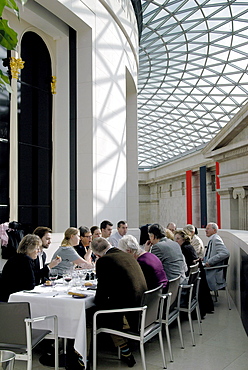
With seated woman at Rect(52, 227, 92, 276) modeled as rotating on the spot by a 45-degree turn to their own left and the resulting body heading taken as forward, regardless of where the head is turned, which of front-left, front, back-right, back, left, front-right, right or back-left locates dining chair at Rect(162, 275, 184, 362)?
right

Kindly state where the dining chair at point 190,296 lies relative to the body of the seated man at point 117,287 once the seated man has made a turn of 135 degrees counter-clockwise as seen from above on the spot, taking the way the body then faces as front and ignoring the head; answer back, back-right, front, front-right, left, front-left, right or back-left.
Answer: back-left

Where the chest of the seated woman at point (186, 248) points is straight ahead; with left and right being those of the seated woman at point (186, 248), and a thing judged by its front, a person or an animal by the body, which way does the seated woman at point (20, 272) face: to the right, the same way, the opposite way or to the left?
the opposite way

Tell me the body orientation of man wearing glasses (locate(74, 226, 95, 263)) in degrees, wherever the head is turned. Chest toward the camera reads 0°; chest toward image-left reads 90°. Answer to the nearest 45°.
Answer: approximately 315°

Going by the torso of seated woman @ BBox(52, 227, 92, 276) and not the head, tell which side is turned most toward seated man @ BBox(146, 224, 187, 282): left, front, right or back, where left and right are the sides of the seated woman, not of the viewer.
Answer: front

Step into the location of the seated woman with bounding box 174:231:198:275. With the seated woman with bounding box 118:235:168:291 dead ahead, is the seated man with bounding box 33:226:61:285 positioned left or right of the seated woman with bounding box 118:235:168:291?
right

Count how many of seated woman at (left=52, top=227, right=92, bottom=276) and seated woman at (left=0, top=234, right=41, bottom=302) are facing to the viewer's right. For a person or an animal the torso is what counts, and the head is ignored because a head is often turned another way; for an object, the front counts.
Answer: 2

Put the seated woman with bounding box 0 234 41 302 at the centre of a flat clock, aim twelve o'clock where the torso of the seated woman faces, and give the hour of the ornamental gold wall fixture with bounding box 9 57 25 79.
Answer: The ornamental gold wall fixture is roughly at 9 o'clock from the seated woman.

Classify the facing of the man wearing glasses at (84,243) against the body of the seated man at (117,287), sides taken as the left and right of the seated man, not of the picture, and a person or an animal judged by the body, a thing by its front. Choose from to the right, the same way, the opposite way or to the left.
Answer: the opposite way

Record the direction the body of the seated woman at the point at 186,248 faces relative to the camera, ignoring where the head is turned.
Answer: to the viewer's left

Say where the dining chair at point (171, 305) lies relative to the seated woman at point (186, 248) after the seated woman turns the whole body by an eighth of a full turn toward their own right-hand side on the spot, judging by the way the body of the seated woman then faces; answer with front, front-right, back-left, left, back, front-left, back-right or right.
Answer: back-left

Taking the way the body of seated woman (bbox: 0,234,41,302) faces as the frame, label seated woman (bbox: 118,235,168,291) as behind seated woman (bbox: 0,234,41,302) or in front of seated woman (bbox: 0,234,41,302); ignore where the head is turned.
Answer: in front

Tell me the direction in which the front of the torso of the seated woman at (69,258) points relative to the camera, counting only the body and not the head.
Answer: to the viewer's right

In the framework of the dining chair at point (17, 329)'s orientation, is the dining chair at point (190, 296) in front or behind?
in front

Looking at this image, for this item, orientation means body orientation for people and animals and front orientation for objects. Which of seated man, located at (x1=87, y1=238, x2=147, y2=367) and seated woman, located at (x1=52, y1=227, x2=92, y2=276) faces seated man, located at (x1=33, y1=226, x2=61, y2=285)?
seated man, located at (x1=87, y1=238, x2=147, y2=367)

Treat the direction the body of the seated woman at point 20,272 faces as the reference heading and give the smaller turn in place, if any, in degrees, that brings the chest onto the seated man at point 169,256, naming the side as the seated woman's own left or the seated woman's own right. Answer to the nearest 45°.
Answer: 0° — they already face them

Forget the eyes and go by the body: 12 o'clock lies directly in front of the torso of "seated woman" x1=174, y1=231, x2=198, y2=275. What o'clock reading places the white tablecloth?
The white tablecloth is roughly at 10 o'clock from the seated woman.

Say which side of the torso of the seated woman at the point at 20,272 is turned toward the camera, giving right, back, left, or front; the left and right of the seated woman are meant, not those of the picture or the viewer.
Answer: right

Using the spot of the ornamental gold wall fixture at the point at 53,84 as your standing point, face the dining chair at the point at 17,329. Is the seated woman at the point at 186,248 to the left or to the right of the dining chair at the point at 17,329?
left
